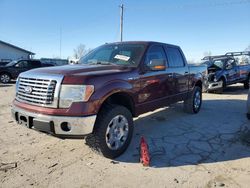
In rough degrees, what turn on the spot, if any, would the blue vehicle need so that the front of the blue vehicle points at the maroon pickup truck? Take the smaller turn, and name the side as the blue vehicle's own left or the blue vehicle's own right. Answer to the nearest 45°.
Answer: approximately 45° to the blue vehicle's own left

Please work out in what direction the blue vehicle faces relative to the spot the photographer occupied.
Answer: facing the viewer and to the left of the viewer

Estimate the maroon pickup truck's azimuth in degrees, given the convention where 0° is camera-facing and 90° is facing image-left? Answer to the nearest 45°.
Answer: approximately 45°

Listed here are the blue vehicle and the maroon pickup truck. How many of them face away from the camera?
0

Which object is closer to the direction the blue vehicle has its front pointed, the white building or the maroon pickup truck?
the maroon pickup truck

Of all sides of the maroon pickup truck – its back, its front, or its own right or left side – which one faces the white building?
right

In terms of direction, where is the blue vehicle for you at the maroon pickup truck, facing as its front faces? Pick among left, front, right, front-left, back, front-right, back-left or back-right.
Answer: back
